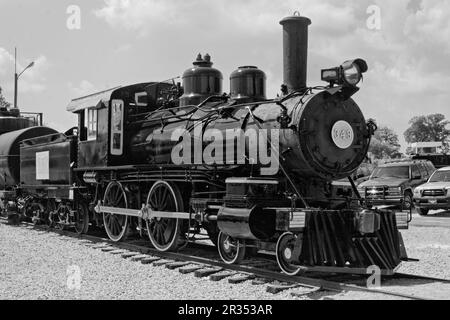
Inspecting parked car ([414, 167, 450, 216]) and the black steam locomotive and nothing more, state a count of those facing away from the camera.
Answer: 0

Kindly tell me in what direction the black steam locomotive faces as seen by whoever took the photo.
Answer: facing the viewer and to the right of the viewer

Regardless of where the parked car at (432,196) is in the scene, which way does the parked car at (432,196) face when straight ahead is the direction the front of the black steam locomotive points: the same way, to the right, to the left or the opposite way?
to the right

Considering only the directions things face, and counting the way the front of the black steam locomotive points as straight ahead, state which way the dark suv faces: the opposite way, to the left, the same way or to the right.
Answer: to the right

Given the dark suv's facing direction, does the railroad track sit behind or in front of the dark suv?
in front

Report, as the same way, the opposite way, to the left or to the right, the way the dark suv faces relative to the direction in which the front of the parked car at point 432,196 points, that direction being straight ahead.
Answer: the same way

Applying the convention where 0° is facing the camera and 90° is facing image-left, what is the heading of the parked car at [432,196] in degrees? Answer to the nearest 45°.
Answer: approximately 45°

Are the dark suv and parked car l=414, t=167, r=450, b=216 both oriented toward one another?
no

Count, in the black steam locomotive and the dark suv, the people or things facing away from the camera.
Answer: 0

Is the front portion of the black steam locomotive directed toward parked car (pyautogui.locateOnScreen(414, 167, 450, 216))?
no

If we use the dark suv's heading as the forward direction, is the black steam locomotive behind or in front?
in front

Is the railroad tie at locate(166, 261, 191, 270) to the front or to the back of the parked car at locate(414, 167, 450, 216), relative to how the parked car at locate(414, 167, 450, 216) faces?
to the front
